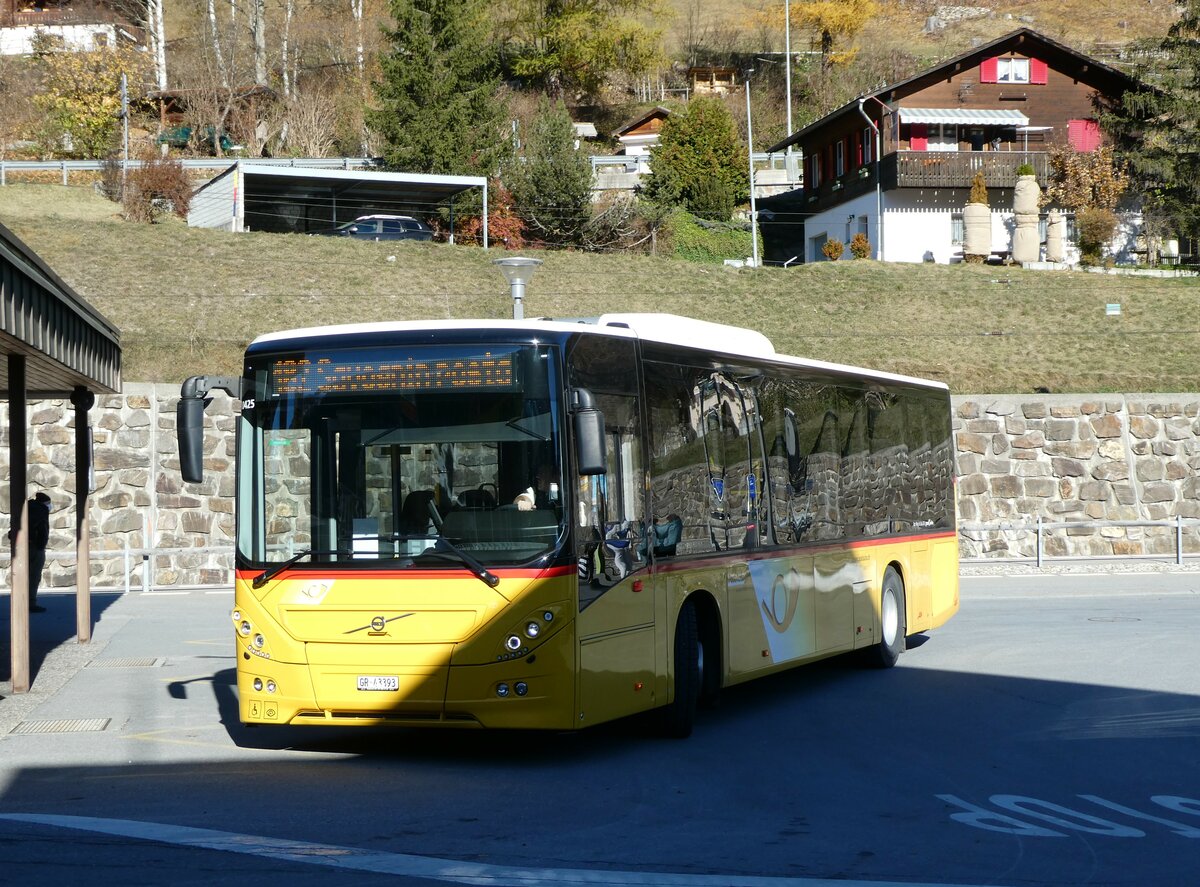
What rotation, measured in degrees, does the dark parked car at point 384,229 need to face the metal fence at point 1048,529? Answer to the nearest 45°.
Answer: approximately 135° to its left

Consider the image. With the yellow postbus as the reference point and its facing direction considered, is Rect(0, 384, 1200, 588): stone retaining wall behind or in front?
behind

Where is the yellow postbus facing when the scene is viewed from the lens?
facing the viewer and to the left of the viewer

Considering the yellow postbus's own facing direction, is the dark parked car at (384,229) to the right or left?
on its right

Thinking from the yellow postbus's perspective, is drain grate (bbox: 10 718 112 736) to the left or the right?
on its right

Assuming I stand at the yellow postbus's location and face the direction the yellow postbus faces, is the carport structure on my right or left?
on my right

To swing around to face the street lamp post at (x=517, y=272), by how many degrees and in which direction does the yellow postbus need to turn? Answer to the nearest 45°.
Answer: approximately 135° to its right

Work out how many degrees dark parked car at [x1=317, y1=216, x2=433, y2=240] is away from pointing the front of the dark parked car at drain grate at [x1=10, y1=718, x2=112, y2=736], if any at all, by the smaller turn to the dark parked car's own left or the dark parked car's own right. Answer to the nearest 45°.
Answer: approximately 90° to the dark parked car's own left

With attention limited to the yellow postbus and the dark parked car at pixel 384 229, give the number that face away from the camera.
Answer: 0

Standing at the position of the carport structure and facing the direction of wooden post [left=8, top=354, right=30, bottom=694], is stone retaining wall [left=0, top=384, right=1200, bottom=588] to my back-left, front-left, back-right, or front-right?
front-left

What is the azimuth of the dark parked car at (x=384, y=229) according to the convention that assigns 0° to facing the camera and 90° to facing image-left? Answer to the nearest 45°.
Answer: approximately 90°

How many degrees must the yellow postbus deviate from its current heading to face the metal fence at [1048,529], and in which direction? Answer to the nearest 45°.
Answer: approximately 180°

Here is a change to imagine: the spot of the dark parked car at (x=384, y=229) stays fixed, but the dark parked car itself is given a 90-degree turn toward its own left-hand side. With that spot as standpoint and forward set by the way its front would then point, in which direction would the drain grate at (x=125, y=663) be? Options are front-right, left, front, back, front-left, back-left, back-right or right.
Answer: front

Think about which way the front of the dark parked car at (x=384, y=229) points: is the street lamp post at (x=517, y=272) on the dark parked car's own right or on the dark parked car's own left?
on the dark parked car's own left

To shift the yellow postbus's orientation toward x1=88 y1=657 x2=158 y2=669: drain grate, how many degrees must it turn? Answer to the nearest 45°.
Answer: approximately 90° to its right
